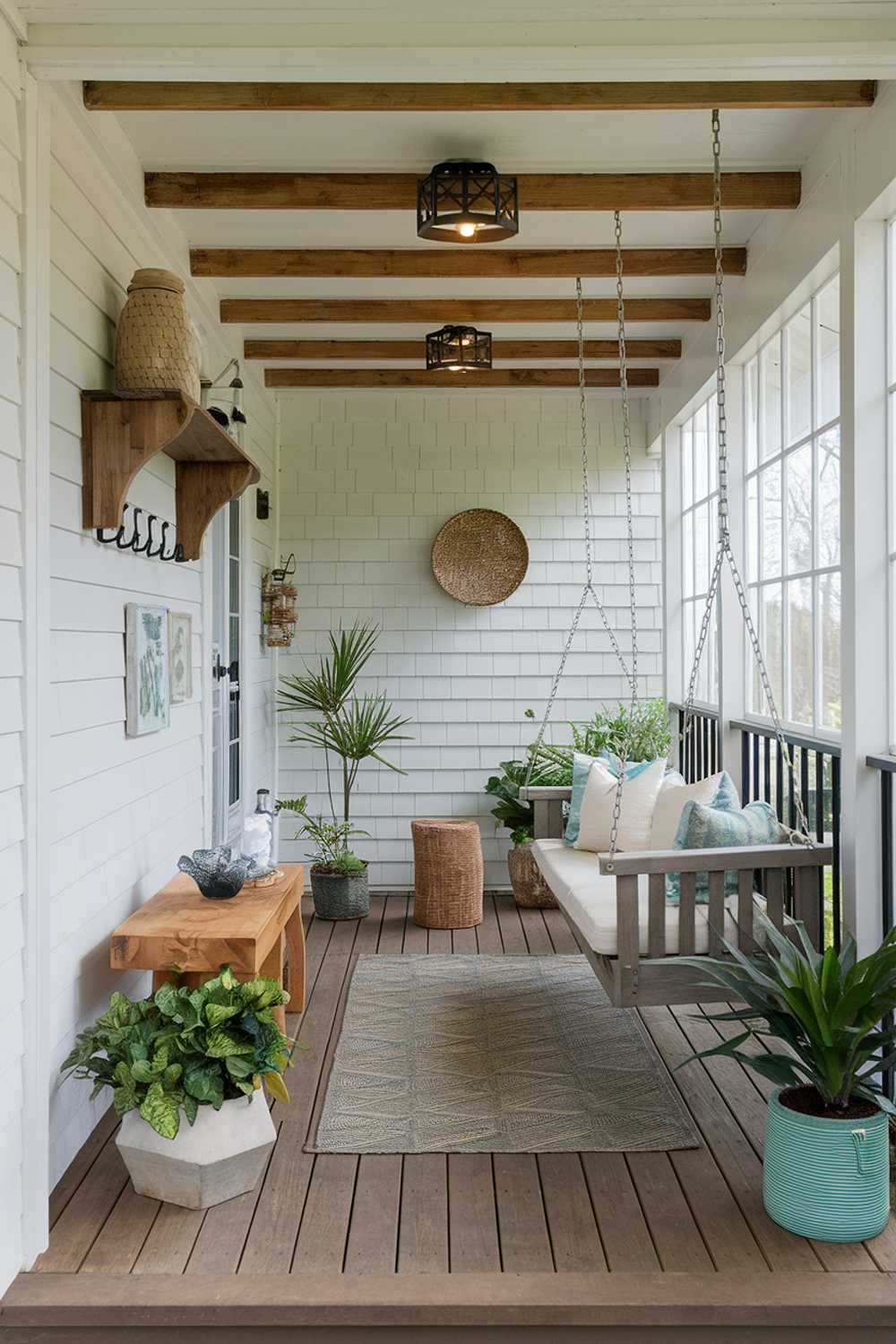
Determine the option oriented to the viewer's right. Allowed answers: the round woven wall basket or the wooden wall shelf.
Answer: the wooden wall shelf

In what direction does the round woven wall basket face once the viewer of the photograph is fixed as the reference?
facing the viewer

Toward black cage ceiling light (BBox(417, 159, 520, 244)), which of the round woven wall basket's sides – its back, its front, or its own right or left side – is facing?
front

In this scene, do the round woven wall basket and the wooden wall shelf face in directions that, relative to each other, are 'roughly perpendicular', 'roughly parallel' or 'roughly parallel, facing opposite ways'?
roughly perpendicular

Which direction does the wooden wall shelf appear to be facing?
to the viewer's right

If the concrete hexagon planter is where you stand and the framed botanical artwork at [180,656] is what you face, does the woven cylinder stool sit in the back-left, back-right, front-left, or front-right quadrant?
front-right

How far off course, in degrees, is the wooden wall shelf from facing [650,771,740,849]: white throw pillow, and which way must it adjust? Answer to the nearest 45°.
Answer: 0° — it already faces it

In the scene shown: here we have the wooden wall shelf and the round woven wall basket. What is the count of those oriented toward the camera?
1

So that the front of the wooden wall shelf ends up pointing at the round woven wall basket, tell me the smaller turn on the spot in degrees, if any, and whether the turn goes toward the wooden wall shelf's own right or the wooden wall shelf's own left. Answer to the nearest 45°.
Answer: approximately 45° to the wooden wall shelf's own left

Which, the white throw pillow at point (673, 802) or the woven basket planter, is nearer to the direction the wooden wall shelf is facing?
the white throw pillow

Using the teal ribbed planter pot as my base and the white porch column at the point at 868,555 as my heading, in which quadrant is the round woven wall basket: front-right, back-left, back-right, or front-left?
front-left
